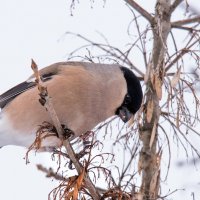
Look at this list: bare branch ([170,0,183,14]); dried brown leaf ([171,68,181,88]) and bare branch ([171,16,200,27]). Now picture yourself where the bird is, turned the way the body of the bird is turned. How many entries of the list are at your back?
0

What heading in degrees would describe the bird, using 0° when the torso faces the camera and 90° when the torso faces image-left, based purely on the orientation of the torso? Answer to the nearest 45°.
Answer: approximately 270°

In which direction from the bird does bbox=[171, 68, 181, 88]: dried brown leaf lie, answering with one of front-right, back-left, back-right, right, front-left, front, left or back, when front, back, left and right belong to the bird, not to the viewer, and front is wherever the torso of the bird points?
front-right

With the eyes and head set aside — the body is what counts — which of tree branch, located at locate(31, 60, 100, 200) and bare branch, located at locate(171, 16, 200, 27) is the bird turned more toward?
the bare branch

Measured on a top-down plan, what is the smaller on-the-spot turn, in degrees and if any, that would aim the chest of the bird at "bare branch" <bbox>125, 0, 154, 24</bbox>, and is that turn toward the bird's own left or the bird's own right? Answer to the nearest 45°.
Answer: approximately 45° to the bird's own left

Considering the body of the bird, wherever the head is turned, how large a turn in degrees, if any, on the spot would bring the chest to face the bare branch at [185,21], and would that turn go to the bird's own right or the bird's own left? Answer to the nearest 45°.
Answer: approximately 45° to the bird's own right

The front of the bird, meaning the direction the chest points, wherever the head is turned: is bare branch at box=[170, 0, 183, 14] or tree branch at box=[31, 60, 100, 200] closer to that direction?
the bare branch

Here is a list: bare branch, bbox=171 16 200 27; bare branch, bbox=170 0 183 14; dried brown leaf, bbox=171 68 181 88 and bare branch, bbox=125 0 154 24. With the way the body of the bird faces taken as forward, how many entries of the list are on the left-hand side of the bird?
0
